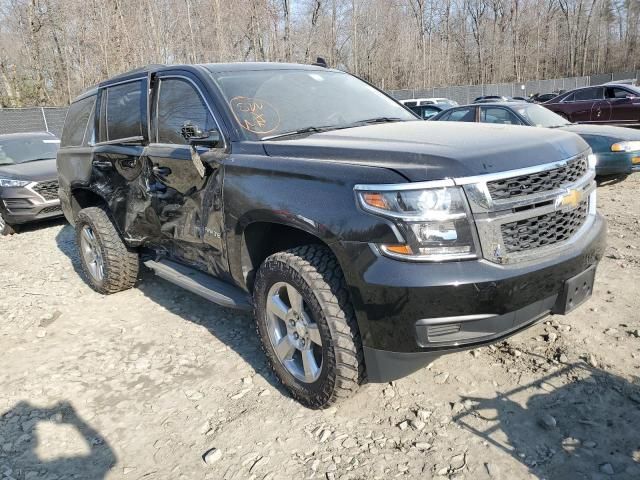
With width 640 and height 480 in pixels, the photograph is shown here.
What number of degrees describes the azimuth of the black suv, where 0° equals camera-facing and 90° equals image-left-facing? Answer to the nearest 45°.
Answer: approximately 315°

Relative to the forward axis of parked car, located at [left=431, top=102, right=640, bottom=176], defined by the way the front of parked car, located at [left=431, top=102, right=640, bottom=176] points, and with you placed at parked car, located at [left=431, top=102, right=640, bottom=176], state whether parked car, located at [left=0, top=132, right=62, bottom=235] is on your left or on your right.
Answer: on your right

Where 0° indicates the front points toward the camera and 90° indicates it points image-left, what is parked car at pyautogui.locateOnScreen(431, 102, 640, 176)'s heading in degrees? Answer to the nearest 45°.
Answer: approximately 315°

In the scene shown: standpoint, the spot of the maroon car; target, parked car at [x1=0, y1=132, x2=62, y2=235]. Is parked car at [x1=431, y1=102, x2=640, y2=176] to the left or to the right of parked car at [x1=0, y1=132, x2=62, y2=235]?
left

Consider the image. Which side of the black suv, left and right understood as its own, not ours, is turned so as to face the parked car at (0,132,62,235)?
back

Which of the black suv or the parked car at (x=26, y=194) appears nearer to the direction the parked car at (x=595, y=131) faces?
the black suv

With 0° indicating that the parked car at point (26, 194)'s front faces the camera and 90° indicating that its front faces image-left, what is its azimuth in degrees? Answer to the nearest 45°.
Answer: approximately 315°
